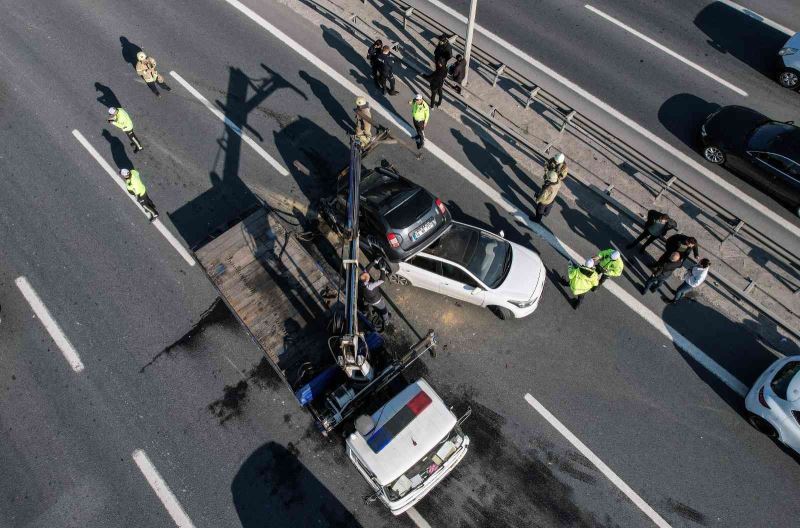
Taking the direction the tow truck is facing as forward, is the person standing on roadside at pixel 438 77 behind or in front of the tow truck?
behind

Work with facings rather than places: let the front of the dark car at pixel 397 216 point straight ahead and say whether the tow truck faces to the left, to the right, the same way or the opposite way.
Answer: the opposite way

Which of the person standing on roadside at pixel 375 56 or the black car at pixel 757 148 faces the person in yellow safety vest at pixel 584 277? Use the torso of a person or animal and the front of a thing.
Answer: the person standing on roadside

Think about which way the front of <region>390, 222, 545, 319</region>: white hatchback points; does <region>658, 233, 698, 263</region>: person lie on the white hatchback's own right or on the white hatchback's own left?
on the white hatchback's own left

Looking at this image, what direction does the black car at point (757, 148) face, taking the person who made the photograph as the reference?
facing away from the viewer and to the left of the viewer

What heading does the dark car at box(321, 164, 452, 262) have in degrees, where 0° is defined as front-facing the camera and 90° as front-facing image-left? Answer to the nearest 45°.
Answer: approximately 135°

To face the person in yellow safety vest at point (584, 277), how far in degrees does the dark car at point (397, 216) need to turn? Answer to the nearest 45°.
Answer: approximately 135° to its right

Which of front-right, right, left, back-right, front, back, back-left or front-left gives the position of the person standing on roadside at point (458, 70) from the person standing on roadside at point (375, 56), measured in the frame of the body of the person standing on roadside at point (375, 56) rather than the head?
front-left

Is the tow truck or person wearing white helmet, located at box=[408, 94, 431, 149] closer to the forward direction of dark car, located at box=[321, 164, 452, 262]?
the person wearing white helmet

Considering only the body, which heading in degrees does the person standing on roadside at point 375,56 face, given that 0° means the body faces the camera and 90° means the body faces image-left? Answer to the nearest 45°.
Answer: approximately 315°

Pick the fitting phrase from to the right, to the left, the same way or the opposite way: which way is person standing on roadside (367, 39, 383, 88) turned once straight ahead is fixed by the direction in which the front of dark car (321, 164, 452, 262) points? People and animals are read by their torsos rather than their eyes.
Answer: the opposite way

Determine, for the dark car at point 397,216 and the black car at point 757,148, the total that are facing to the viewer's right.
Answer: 0
